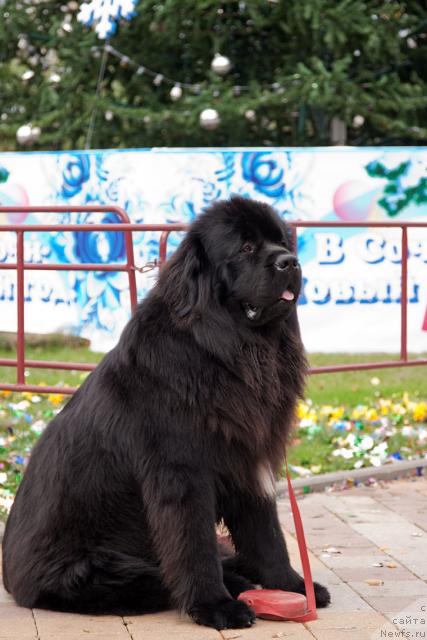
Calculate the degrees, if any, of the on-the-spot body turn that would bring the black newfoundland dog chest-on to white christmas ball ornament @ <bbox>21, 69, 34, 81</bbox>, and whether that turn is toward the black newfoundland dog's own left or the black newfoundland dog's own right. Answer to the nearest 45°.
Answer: approximately 135° to the black newfoundland dog's own left

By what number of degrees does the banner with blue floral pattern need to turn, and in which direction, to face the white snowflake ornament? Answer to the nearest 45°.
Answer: approximately 135° to its right

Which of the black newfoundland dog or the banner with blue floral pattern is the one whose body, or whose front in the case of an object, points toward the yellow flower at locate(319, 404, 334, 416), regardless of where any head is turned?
the banner with blue floral pattern

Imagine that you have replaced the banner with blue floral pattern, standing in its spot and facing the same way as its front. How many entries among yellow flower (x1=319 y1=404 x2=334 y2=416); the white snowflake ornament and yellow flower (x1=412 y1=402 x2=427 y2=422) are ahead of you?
2

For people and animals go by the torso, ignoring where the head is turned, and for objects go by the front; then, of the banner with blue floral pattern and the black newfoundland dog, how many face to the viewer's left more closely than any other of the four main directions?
0

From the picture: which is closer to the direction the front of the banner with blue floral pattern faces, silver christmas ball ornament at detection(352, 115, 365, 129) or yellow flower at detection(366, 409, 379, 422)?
the yellow flower

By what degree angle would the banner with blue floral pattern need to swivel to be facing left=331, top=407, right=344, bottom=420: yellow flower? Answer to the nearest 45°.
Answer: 0° — it already faces it

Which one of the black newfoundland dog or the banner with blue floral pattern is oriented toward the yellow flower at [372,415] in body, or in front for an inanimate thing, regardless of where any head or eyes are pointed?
the banner with blue floral pattern

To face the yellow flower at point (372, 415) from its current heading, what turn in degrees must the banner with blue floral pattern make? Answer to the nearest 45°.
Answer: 0° — it already faces it

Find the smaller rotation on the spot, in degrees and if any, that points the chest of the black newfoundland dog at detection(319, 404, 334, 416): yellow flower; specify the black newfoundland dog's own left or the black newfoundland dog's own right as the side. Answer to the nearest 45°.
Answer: approximately 135° to the black newfoundland dog's own left

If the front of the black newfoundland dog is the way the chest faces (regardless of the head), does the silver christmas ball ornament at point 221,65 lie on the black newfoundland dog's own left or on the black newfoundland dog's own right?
on the black newfoundland dog's own left

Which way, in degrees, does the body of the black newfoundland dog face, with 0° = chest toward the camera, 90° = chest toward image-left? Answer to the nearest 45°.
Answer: approximately 315°

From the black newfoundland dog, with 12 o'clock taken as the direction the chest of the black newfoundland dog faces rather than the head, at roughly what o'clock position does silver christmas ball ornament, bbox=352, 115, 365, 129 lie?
The silver christmas ball ornament is roughly at 8 o'clock from the black newfoundland dog.

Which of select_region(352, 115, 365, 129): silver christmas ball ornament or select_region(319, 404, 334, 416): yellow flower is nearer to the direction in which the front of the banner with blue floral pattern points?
the yellow flower

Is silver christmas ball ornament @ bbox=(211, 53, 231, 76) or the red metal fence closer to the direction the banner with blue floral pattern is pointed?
the red metal fence

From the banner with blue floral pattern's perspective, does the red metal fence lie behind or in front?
in front
